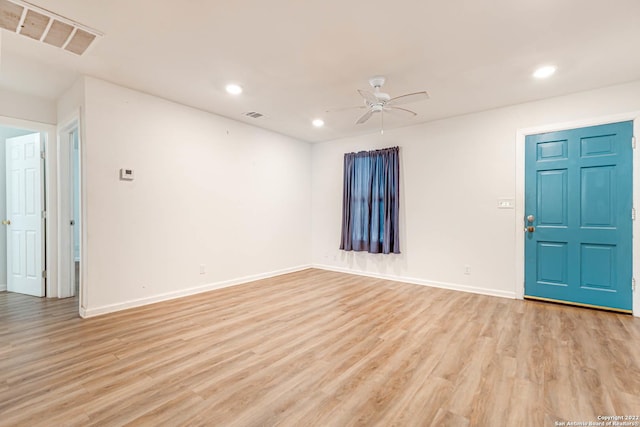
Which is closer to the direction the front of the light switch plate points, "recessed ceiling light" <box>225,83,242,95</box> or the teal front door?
the recessed ceiling light

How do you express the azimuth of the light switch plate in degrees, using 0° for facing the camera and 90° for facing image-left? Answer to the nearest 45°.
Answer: approximately 0°

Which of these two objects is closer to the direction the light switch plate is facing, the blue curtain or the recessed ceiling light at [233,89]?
the recessed ceiling light

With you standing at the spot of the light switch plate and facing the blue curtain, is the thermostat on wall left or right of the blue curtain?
left

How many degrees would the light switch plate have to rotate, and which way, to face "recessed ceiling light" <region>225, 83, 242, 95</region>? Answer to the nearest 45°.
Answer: approximately 45° to its right

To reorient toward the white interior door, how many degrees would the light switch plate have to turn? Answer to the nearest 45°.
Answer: approximately 45° to its right

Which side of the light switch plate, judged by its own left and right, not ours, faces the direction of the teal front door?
left

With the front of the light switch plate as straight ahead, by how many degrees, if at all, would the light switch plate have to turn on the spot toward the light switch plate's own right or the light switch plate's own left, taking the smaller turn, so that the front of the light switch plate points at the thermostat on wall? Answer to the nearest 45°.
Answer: approximately 45° to the light switch plate's own right

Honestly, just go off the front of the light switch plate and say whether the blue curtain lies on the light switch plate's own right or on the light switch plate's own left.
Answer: on the light switch plate's own right

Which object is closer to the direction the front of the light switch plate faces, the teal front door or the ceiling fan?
the ceiling fan
